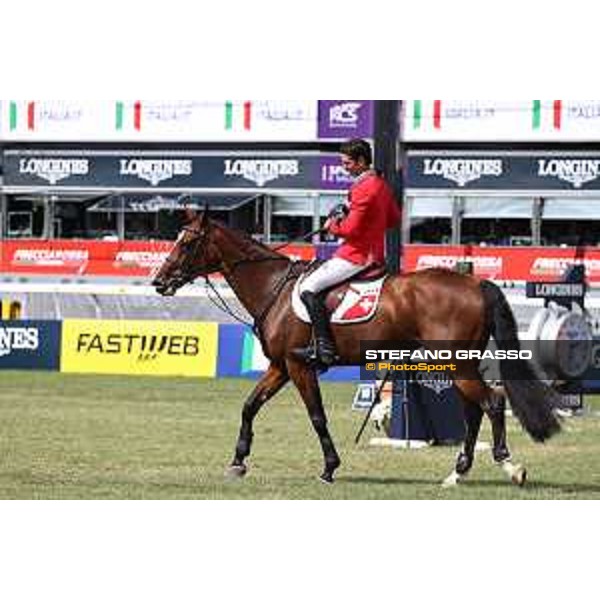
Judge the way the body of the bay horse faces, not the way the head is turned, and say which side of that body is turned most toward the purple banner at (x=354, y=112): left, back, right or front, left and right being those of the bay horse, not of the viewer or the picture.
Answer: right

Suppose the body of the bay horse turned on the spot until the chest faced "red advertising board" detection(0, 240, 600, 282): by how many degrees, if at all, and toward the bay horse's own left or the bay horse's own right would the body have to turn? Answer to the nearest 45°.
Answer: approximately 90° to the bay horse's own right

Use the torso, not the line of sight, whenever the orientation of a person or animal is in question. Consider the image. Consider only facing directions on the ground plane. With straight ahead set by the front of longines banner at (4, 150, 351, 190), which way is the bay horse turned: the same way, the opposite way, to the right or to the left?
to the right

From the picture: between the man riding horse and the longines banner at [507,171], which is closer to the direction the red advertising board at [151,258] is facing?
the man riding horse

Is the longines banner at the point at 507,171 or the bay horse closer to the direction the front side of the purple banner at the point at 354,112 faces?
the bay horse

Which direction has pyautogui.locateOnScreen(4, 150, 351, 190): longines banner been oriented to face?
toward the camera

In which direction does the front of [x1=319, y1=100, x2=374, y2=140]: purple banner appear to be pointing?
toward the camera

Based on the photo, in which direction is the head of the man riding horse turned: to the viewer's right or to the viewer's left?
to the viewer's left

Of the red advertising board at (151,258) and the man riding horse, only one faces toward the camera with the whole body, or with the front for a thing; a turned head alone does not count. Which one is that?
the red advertising board

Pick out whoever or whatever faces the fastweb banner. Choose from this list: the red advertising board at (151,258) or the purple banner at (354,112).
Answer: the red advertising board

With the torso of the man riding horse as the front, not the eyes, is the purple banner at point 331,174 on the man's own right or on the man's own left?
on the man's own right

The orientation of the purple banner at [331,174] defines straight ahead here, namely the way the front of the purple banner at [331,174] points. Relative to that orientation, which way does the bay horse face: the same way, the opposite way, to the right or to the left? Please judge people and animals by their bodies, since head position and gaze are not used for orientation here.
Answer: to the right

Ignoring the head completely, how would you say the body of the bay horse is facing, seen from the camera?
to the viewer's left

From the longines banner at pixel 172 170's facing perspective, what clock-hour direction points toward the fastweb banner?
The fastweb banner is roughly at 12 o'clock from the longines banner.

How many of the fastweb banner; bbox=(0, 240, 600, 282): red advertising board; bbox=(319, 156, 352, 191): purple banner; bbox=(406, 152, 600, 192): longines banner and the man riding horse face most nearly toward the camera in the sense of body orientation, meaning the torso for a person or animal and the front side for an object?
4

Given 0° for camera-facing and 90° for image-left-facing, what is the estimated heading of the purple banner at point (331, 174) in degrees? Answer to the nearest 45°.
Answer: approximately 0°

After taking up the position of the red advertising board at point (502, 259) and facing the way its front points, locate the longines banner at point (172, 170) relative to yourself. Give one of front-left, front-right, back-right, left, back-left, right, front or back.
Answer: right
